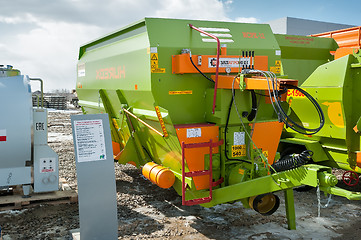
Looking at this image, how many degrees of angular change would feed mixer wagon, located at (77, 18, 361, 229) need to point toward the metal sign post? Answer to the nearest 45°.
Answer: approximately 90° to its right

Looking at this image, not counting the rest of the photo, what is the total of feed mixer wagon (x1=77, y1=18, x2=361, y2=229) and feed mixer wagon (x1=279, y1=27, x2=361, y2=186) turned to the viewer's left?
0

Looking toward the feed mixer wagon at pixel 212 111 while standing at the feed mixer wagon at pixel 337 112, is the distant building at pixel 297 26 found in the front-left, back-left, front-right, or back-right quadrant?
back-right

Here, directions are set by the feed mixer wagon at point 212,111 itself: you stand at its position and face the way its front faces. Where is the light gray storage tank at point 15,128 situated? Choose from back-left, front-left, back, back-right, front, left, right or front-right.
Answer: back-right

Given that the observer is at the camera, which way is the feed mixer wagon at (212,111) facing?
facing the viewer and to the right of the viewer

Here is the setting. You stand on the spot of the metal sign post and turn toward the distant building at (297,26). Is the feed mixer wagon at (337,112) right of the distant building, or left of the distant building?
right

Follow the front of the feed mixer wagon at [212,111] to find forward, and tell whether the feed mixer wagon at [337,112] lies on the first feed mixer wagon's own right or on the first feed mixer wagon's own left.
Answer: on the first feed mixer wagon's own left

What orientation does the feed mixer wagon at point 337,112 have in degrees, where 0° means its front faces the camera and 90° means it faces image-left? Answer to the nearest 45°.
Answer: approximately 315°

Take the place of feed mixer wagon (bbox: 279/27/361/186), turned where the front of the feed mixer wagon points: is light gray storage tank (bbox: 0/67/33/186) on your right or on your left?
on your right
